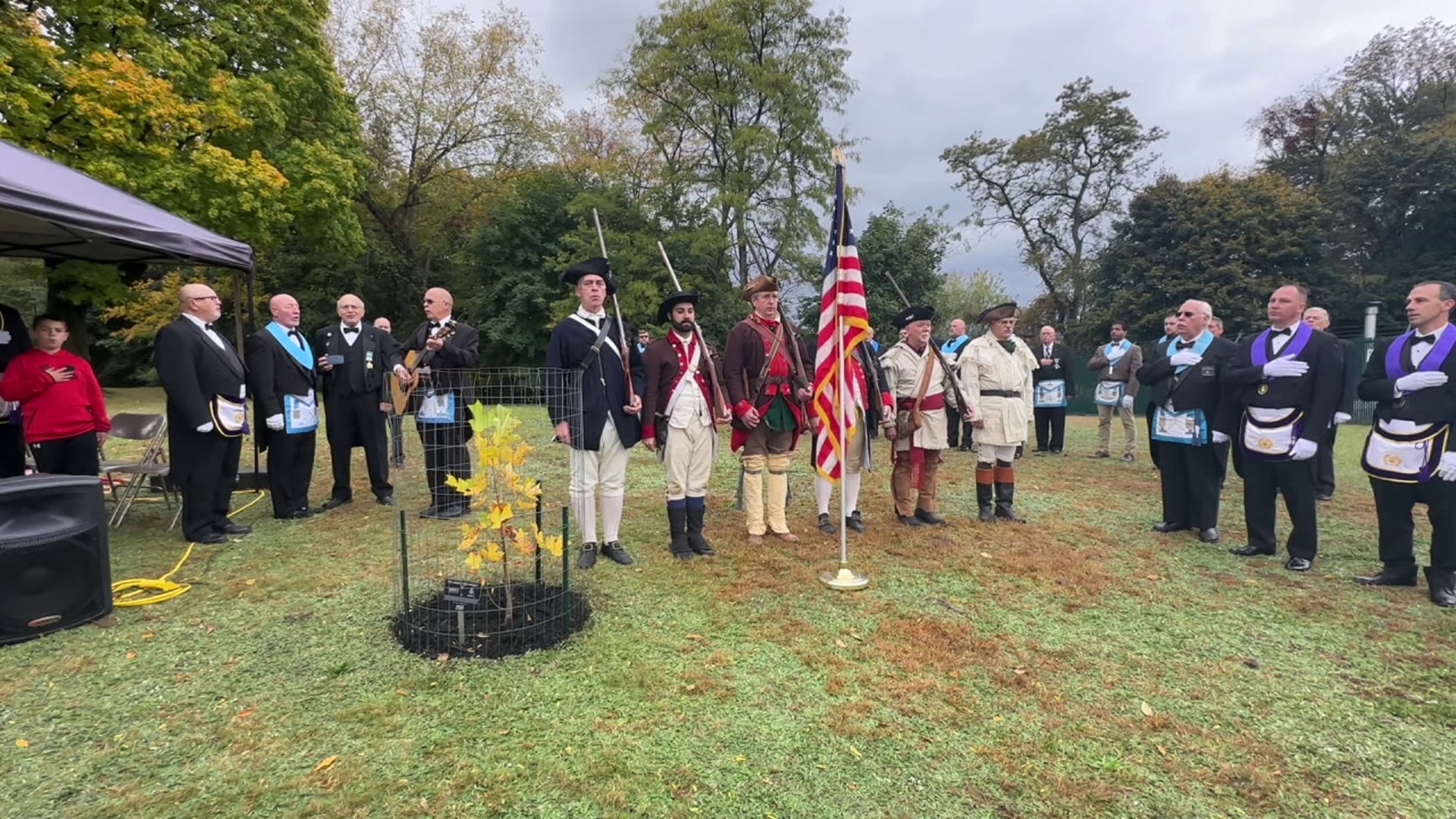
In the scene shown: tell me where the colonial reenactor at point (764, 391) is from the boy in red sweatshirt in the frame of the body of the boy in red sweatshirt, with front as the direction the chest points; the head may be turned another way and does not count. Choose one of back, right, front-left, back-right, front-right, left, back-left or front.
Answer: front-left

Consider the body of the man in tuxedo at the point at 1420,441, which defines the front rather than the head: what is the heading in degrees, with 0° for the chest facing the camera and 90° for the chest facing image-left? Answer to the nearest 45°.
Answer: approximately 45°

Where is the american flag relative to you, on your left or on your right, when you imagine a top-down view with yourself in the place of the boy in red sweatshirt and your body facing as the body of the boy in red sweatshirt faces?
on your left

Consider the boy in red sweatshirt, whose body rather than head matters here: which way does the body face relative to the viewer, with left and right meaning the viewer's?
facing the viewer

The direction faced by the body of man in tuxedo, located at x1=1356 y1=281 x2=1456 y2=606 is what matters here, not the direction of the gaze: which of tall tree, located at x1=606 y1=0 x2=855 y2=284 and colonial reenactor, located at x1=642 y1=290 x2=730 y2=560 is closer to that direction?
the colonial reenactor

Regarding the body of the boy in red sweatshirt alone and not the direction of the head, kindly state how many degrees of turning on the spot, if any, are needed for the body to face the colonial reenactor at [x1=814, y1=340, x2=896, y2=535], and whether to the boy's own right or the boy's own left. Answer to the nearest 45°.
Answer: approximately 45° to the boy's own left

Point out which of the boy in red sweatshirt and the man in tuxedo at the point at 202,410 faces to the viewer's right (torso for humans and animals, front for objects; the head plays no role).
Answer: the man in tuxedo

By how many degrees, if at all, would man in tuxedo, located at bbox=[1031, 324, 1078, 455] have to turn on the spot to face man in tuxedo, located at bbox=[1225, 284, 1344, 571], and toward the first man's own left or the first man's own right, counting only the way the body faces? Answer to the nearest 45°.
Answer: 0° — they already face them

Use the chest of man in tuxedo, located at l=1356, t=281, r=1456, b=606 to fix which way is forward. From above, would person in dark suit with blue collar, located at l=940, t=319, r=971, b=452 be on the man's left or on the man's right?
on the man's right

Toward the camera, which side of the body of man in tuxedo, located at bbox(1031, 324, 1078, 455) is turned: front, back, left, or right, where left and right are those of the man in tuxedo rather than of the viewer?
front

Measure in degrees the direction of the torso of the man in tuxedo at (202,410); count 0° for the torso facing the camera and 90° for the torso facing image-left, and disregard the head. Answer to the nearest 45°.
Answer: approximately 270°

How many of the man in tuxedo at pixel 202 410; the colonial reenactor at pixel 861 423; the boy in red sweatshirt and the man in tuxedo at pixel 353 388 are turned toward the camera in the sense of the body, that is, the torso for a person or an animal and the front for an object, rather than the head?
3

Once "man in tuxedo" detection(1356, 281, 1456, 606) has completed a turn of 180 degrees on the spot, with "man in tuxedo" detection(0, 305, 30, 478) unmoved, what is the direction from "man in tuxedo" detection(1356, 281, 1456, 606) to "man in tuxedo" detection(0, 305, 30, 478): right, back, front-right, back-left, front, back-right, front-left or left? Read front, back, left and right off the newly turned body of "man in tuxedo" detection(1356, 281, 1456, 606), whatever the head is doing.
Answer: back

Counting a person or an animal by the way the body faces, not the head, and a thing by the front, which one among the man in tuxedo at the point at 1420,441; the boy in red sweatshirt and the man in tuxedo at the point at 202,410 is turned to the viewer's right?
the man in tuxedo at the point at 202,410
